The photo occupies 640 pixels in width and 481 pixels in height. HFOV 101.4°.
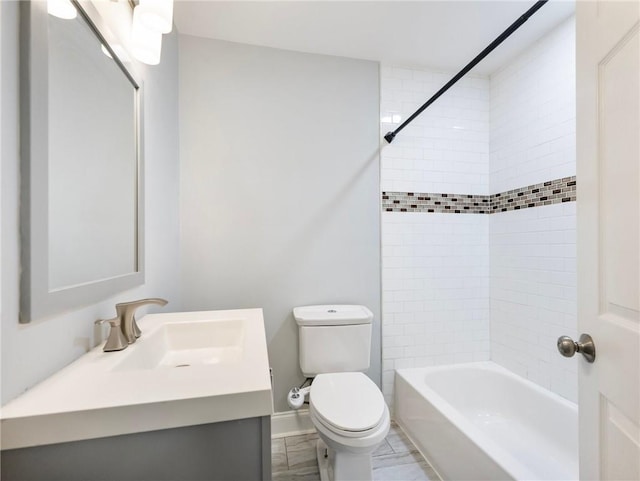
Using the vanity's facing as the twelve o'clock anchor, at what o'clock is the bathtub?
The bathtub is roughly at 12 o'clock from the vanity.

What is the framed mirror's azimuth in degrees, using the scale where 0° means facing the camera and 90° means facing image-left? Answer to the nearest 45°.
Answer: approximately 315°

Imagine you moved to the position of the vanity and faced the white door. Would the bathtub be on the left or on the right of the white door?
left

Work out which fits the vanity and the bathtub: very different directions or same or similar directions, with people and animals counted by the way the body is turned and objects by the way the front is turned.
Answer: very different directions

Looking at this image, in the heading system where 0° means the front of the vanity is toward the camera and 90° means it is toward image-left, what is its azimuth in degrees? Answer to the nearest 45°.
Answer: approximately 270°

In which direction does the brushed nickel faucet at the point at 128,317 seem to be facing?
to the viewer's right

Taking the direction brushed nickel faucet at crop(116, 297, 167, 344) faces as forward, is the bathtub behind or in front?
in front

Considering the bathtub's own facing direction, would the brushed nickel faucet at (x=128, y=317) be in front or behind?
in front

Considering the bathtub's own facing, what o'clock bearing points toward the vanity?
The vanity is roughly at 11 o'clock from the bathtub.

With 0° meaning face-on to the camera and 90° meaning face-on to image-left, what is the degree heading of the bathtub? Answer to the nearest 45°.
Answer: approximately 45°

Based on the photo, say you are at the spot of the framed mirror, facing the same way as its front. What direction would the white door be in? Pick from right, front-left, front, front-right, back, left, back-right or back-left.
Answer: front
